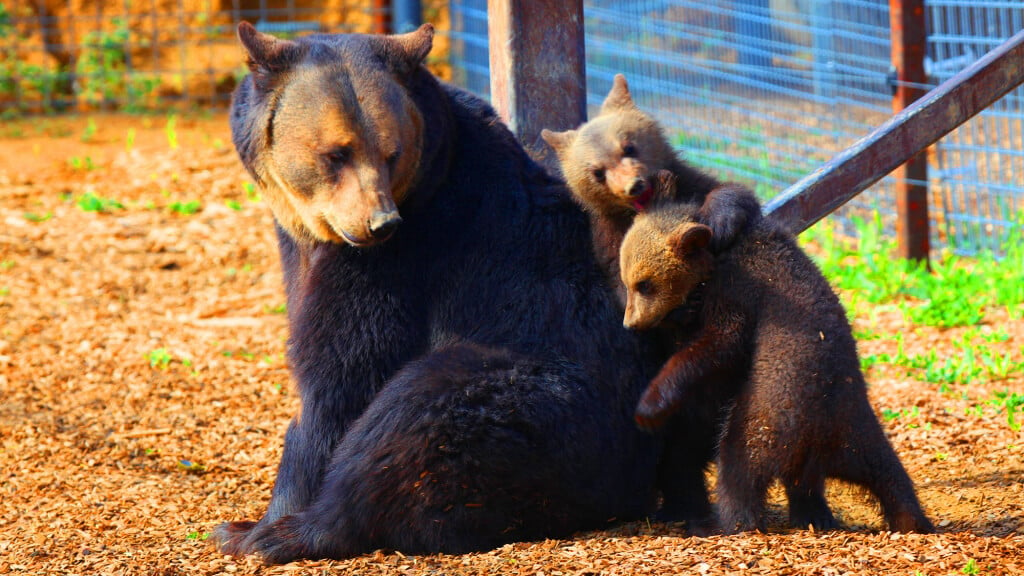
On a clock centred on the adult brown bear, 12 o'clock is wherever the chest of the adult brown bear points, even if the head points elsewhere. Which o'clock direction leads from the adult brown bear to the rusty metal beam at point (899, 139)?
The rusty metal beam is roughly at 7 o'clock from the adult brown bear.

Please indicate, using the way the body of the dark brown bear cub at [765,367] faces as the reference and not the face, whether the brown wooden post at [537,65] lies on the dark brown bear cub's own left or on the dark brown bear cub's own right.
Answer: on the dark brown bear cub's own right

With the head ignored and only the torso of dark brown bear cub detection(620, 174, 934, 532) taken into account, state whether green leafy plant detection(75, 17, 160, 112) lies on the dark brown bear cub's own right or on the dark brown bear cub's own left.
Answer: on the dark brown bear cub's own right

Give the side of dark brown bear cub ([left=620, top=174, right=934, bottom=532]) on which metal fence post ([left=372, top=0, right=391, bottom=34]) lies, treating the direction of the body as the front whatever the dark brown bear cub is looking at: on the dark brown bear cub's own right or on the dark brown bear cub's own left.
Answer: on the dark brown bear cub's own right

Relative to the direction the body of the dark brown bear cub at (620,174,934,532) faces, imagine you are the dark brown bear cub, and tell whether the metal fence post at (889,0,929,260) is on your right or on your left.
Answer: on your right

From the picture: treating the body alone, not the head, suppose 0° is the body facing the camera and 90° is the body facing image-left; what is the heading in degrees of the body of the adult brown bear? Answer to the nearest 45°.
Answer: approximately 45°

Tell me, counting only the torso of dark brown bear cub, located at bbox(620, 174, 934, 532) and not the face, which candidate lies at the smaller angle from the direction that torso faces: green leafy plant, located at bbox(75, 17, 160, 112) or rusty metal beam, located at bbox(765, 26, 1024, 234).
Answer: the green leafy plant

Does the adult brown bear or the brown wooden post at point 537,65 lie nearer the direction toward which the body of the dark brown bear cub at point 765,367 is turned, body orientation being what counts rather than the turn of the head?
the adult brown bear

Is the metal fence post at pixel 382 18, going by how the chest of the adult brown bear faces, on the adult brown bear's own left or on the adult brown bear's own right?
on the adult brown bear's own right

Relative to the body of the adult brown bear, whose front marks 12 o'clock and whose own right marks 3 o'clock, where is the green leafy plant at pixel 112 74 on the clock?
The green leafy plant is roughly at 4 o'clock from the adult brown bear.

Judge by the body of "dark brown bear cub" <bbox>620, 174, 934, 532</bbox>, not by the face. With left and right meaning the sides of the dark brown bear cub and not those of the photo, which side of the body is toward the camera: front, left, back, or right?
left
